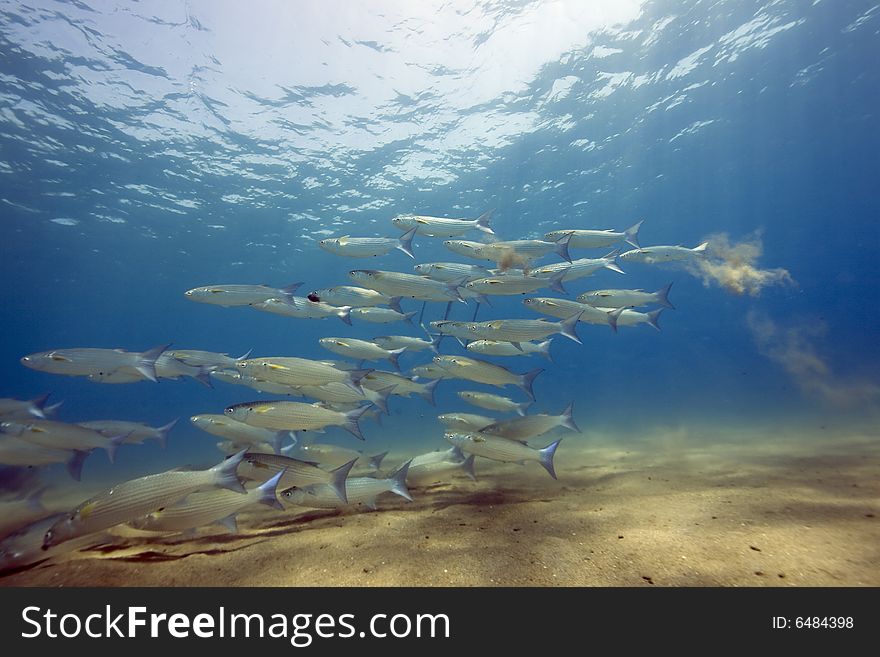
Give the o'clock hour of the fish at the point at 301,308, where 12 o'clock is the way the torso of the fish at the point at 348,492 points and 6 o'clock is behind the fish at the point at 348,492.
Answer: the fish at the point at 301,308 is roughly at 2 o'clock from the fish at the point at 348,492.

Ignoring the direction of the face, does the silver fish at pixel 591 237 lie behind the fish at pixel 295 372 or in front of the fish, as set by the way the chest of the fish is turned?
behind

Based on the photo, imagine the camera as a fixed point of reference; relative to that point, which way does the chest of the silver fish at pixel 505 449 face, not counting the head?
to the viewer's left

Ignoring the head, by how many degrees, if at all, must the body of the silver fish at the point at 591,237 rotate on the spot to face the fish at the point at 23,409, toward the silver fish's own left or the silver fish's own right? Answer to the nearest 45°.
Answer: approximately 45° to the silver fish's own left

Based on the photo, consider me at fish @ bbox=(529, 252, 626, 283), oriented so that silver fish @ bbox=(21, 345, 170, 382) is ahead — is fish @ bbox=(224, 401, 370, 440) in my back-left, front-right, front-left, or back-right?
front-left

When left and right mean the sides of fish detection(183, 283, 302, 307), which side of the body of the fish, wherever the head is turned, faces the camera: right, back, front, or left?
left

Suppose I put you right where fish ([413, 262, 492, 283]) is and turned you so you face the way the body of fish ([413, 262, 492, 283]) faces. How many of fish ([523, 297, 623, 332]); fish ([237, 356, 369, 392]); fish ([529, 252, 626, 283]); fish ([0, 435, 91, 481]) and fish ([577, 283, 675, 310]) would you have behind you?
3

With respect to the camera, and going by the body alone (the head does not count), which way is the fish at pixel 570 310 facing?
to the viewer's left

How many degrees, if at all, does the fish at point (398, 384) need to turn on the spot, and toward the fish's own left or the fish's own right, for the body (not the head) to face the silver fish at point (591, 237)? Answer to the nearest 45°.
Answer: approximately 180°

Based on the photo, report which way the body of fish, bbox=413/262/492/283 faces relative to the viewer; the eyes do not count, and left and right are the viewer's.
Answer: facing to the left of the viewer

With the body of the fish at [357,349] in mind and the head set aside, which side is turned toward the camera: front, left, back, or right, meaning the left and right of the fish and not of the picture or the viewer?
left

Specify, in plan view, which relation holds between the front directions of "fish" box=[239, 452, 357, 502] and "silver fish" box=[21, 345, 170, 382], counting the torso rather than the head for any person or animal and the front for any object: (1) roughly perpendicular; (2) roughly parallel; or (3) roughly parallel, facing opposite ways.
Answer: roughly parallel

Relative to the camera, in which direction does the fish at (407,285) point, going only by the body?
to the viewer's left

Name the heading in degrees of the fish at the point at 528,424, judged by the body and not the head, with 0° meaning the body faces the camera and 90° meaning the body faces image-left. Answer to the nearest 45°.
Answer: approximately 90°

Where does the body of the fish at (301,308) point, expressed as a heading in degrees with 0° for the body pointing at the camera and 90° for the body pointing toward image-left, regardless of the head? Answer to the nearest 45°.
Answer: approximately 90°

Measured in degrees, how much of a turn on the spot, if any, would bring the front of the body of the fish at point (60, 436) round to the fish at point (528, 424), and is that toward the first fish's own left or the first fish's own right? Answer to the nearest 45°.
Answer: approximately 135° to the first fish's own left

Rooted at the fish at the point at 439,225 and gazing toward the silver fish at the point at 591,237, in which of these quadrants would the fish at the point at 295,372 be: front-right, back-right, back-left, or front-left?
back-right

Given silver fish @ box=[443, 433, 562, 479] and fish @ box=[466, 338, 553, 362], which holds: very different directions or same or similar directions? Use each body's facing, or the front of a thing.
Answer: same or similar directions

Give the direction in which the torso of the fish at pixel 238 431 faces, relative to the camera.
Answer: to the viewer's left

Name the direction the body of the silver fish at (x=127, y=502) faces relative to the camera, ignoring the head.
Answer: to the viewer's left

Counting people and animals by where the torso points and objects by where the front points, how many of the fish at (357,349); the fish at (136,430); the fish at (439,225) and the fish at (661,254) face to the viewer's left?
4

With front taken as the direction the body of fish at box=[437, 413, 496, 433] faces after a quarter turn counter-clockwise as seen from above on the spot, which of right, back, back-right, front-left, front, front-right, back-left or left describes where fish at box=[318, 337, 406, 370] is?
right

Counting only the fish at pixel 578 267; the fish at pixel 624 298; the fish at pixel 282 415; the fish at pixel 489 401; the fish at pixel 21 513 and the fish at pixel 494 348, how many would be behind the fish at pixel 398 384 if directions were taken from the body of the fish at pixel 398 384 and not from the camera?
4
